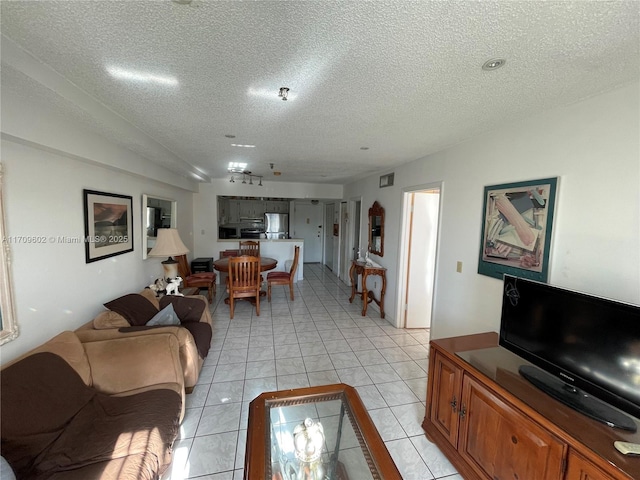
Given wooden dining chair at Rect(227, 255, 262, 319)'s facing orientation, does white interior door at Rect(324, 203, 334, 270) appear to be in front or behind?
in front

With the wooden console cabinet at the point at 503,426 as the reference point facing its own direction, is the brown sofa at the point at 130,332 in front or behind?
in front

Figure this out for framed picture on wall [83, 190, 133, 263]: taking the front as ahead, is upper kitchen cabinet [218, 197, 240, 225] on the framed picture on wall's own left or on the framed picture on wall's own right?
on the framed picture on wall's own left

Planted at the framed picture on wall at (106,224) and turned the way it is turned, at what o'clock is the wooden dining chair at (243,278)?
The wooden dining chair is roughly at 10 o'clock from the framed picture on wall.

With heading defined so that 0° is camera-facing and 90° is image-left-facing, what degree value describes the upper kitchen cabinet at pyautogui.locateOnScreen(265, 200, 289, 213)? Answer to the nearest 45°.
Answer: approximately 0°

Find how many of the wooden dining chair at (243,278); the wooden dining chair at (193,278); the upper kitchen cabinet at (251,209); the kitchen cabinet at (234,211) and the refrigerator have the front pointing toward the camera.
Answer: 3

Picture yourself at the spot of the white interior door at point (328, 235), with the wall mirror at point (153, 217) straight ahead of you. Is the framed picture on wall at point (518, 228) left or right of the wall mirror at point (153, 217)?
left

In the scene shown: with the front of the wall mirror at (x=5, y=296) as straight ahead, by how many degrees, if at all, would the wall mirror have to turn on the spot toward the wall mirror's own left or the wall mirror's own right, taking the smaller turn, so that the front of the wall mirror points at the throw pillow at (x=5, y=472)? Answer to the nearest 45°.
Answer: approximately 45° to the wall mirror's own right

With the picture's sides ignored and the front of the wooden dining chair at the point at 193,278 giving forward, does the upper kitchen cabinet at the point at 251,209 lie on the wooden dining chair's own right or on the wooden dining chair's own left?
on the wooden dining chair's own left

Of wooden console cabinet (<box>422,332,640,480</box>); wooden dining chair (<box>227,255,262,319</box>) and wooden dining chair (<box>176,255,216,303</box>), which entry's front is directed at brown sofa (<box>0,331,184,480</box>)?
the wooden console cabinet

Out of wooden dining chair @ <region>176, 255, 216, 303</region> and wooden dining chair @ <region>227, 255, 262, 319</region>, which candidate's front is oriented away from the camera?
wooden dining chair @ <region>227, 255, 262, 319</region>

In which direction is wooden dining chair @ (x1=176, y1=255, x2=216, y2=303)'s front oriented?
to the viewer's right

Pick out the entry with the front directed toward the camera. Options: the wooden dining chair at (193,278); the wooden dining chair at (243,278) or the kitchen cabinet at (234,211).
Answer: the kitchen cabinet

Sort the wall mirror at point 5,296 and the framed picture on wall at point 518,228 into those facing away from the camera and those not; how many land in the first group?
0

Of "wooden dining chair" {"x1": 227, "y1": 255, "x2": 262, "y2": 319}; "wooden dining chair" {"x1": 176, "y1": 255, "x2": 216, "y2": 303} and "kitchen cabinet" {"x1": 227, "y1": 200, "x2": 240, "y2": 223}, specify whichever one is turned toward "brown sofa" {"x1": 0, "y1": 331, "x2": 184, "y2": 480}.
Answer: the kitchen cabinet

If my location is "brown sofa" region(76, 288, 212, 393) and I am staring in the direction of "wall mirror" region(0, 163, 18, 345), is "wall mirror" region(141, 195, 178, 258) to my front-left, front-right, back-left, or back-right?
back-right

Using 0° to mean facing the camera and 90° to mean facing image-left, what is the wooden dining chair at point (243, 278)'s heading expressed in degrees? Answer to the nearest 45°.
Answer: approximately 180°

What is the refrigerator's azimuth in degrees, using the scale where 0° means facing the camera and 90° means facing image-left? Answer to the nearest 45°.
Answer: approximately 0°
